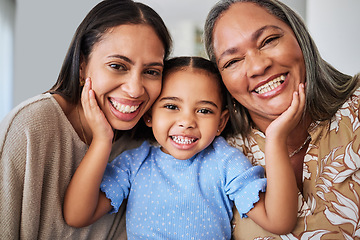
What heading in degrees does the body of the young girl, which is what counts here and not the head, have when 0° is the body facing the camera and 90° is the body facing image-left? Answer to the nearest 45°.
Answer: approximately 0°
